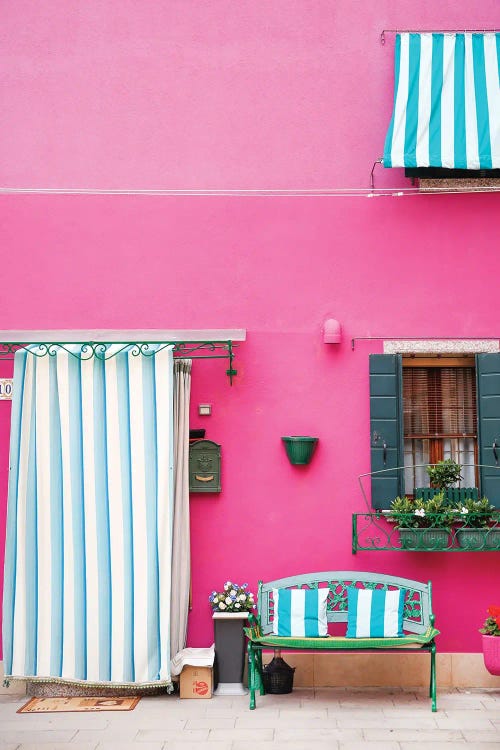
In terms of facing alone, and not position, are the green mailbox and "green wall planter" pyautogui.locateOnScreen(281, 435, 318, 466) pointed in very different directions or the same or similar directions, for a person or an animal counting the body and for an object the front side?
same or similar directions

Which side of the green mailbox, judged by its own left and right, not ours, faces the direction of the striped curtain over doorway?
right

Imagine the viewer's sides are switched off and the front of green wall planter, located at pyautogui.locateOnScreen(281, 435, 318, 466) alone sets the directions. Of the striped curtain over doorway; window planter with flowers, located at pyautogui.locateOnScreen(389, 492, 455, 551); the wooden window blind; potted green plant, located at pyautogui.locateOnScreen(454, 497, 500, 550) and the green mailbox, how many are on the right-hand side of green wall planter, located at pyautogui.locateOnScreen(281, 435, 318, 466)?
2

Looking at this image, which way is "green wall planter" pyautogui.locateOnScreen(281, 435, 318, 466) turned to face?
toward the camera

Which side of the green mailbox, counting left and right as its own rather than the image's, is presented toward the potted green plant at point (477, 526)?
left

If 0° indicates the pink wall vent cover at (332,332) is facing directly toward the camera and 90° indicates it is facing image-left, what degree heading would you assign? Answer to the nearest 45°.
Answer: approximately 0°

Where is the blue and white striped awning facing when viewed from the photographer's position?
facing the viewer

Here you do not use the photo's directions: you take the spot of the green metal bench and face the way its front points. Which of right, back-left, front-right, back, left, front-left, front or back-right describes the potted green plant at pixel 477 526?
left

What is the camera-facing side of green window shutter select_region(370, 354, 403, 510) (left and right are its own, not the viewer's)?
front

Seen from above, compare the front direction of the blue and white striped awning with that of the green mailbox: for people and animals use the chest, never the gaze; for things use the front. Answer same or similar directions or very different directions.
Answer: same or similar directions
